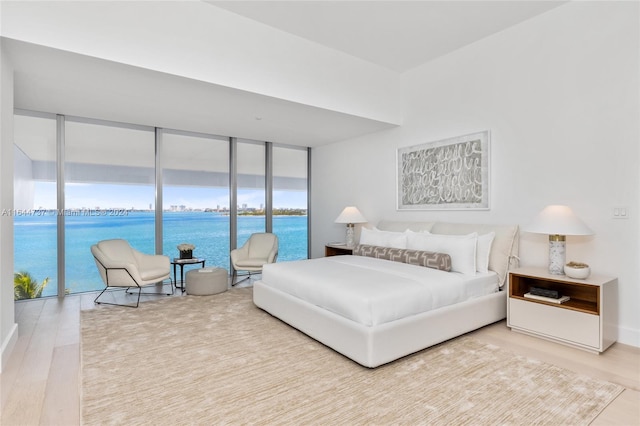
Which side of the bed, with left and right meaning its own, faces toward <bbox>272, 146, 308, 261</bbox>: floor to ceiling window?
right

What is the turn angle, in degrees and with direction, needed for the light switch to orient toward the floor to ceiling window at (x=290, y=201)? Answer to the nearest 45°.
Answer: approximately 90° to its right

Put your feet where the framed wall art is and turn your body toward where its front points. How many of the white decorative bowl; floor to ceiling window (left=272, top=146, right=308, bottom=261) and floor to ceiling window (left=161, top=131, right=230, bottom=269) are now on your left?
1

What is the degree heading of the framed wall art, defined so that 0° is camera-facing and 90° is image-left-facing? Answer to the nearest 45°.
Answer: approximately 45°

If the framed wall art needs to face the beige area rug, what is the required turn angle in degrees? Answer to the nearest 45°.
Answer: approximately 45° to its left

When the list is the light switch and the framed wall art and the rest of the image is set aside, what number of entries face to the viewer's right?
0

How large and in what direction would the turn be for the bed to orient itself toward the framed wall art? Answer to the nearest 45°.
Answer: approximately 180°

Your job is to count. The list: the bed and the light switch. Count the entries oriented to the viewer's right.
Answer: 0

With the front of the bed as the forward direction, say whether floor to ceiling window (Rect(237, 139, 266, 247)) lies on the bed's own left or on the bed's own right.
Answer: on the bed's own right
